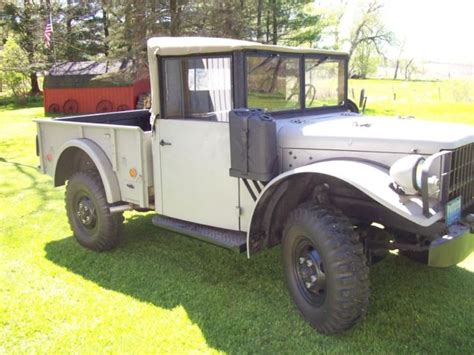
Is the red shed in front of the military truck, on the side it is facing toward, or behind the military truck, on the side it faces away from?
behind

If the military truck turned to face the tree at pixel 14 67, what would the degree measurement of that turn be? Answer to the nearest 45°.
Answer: approximately 180°

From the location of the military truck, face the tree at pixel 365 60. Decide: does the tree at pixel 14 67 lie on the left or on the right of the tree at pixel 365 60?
left

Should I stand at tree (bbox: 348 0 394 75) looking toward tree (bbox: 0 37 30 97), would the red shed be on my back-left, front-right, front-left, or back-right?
front-left

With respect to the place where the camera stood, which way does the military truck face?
facing the viewer and to the right of the viewer

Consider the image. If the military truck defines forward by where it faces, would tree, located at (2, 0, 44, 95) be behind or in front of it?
behind
